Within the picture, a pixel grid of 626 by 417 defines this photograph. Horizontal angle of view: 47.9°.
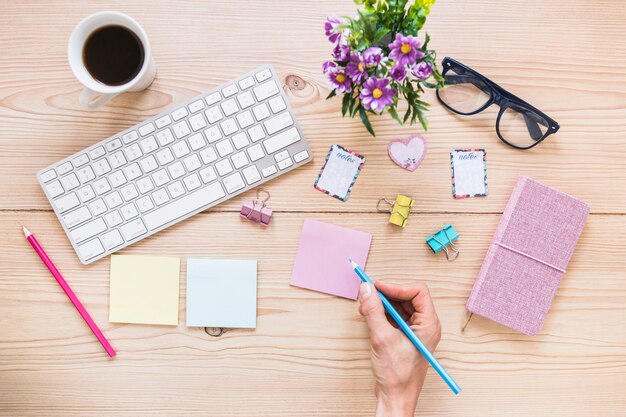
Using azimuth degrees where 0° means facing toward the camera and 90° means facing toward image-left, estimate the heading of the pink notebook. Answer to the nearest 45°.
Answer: approximately 0°

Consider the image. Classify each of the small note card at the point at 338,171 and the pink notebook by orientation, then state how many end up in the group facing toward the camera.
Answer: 2

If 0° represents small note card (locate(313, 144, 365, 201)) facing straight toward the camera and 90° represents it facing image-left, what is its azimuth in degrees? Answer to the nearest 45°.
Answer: approximately 0°
